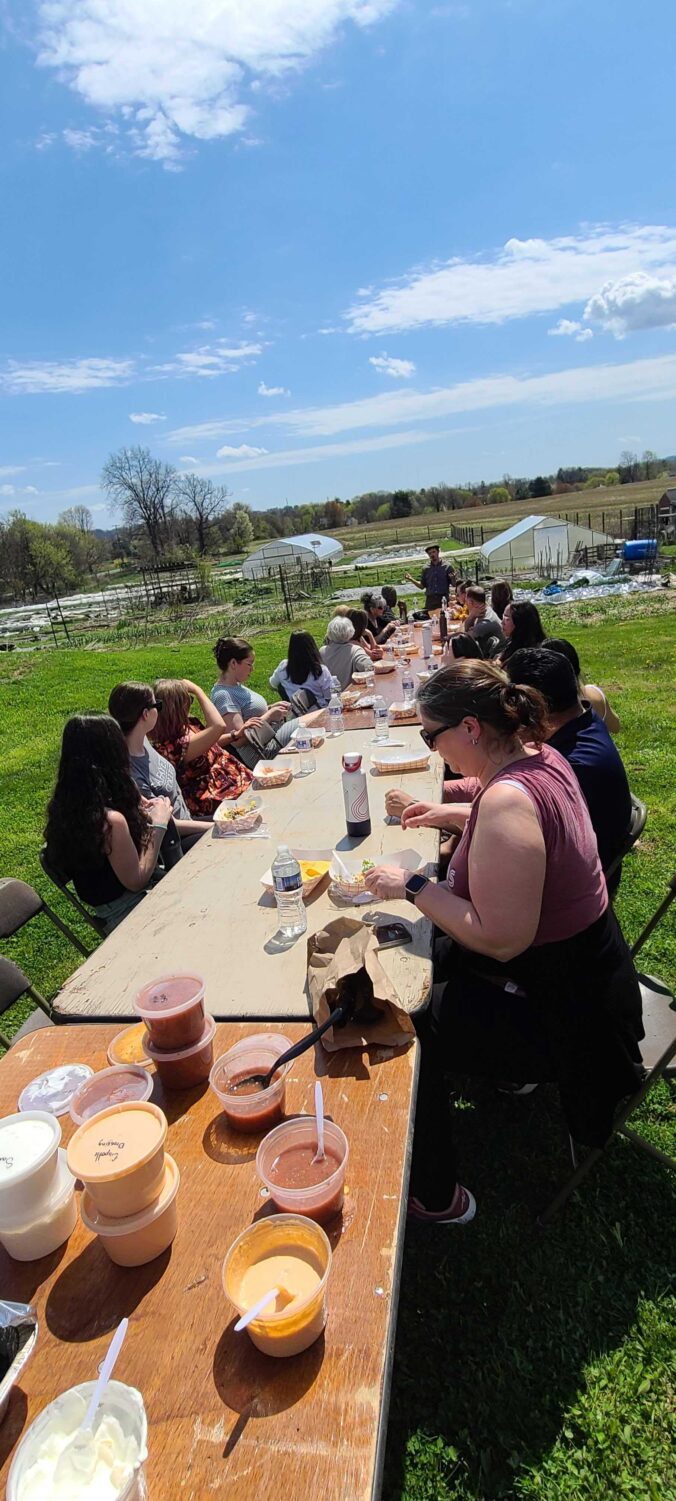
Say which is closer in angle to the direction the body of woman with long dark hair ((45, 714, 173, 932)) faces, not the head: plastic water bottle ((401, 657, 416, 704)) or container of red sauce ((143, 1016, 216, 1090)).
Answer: the plastic water bottle

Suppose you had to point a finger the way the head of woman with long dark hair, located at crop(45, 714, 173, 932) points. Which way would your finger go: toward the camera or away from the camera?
away from the camera

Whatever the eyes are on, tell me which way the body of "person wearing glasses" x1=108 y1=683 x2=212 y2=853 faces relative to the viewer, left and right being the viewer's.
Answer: facing to the right of the viewer

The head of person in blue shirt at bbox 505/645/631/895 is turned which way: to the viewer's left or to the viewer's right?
to the viewer's left

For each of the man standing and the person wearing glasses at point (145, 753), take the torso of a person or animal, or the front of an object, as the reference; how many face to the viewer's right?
1

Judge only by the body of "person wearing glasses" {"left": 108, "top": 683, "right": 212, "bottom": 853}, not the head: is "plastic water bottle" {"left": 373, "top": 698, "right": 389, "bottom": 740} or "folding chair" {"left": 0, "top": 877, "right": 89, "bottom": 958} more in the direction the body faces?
the plastic water bottle

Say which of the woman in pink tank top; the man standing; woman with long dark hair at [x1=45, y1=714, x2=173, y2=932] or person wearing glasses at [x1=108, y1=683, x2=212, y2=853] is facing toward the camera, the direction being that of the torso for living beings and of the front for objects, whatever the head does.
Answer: the man standing

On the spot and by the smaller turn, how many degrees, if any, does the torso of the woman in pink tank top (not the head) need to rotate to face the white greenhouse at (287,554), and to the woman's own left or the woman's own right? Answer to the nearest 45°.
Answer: approximately 90° to the woman's own right

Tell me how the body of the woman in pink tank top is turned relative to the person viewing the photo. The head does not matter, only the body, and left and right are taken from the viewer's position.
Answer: facing to the left of the viewer

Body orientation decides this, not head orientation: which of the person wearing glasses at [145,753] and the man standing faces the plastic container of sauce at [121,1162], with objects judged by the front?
the man standing

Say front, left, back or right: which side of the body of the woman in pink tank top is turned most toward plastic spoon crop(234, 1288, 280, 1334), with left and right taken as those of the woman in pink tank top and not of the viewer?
left

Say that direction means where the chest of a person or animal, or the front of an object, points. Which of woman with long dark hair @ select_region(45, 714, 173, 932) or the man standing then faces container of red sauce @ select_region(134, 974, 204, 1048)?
the man standing

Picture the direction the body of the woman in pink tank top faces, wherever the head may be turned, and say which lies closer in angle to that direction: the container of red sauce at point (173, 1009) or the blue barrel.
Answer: the container of red sauce

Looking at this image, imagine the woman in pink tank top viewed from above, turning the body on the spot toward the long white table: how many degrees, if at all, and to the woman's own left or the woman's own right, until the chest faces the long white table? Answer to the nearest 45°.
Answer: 0° — they already face it

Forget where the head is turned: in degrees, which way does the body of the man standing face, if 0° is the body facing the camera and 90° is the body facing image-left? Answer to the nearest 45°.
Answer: approximately 0°

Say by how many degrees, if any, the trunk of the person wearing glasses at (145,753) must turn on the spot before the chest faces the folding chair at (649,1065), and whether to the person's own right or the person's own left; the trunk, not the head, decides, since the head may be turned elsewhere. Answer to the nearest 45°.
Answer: approximately 45° to the person's own right
